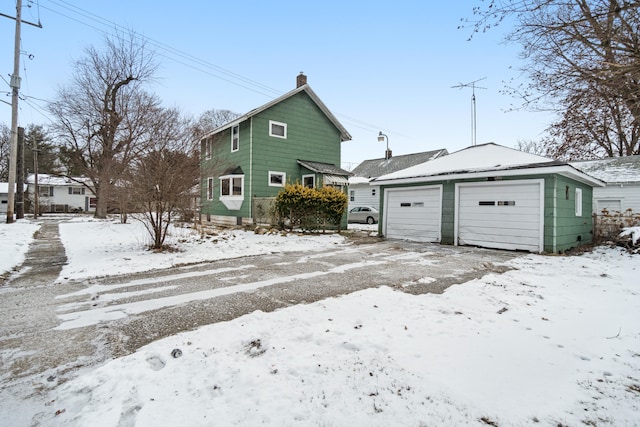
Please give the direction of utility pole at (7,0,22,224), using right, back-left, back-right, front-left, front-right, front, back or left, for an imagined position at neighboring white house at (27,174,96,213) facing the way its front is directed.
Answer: front

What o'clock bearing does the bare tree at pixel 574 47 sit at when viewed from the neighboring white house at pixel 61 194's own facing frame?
The bare tree is roughly at 12 o'clock from the neighboring white house.

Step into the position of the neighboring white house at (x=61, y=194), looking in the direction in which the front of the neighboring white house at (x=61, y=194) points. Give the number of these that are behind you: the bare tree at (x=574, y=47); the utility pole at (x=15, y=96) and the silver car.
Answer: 0

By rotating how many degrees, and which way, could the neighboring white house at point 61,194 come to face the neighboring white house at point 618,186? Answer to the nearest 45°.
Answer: approximately 45° to its left

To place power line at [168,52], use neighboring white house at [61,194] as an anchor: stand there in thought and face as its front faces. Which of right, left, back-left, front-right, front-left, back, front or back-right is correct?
front

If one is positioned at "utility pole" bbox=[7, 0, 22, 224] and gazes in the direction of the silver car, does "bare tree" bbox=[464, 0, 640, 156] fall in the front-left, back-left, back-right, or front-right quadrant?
front-right

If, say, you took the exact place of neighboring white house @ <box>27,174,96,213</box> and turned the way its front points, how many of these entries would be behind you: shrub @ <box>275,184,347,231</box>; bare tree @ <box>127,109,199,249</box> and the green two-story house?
0

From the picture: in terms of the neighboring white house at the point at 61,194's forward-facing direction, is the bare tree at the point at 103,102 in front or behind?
in front

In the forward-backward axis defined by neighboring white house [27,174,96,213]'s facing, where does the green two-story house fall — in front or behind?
in front
